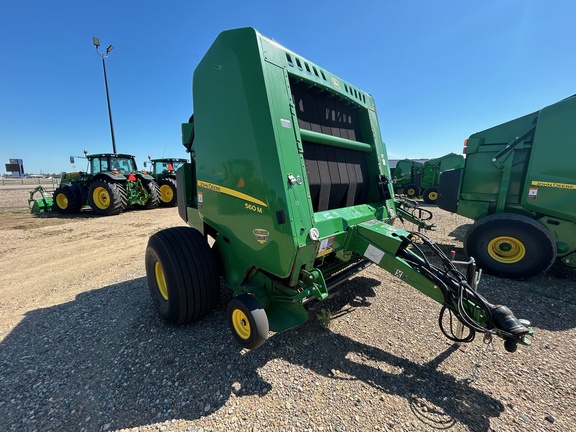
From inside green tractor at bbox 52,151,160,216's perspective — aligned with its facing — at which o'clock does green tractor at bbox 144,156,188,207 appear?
green tractor at bbox 144,156,188,207 is roughly at 4 o'clock from green tractor at bbox 52,151,160,216.

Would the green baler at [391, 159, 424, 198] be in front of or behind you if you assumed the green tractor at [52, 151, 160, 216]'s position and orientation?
behind

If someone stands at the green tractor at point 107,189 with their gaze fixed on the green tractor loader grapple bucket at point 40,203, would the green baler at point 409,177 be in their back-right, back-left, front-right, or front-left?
back-right

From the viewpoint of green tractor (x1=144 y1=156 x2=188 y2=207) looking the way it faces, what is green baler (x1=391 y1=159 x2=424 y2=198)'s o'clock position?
green baler (x1=391 y1=159 x2=424 y2=198) is roughly at 5 o'clock from green tractor (x1=144 y1=156 x2=188 y2=207).

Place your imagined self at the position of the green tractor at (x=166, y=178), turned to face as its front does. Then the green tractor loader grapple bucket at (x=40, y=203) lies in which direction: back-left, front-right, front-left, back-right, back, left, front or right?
front-left

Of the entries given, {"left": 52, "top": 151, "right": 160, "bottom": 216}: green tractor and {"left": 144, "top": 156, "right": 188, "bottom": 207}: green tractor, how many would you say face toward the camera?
0

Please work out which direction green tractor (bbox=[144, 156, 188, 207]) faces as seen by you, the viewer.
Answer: facing away from the viewer and to the left of the viewer

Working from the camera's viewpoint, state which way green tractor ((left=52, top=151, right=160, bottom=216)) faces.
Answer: facing away from the viewer and to the left of the viewer

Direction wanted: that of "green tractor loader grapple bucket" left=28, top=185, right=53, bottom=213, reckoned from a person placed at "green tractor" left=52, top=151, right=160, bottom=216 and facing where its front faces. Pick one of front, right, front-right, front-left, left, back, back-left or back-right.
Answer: front

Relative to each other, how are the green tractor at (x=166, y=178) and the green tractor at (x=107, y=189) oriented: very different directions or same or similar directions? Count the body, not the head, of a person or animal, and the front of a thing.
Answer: same or similar directions

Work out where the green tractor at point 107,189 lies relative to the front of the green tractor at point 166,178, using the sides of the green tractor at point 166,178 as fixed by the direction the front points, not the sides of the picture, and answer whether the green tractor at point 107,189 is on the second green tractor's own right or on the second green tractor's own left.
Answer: on the second green tractor's own left
